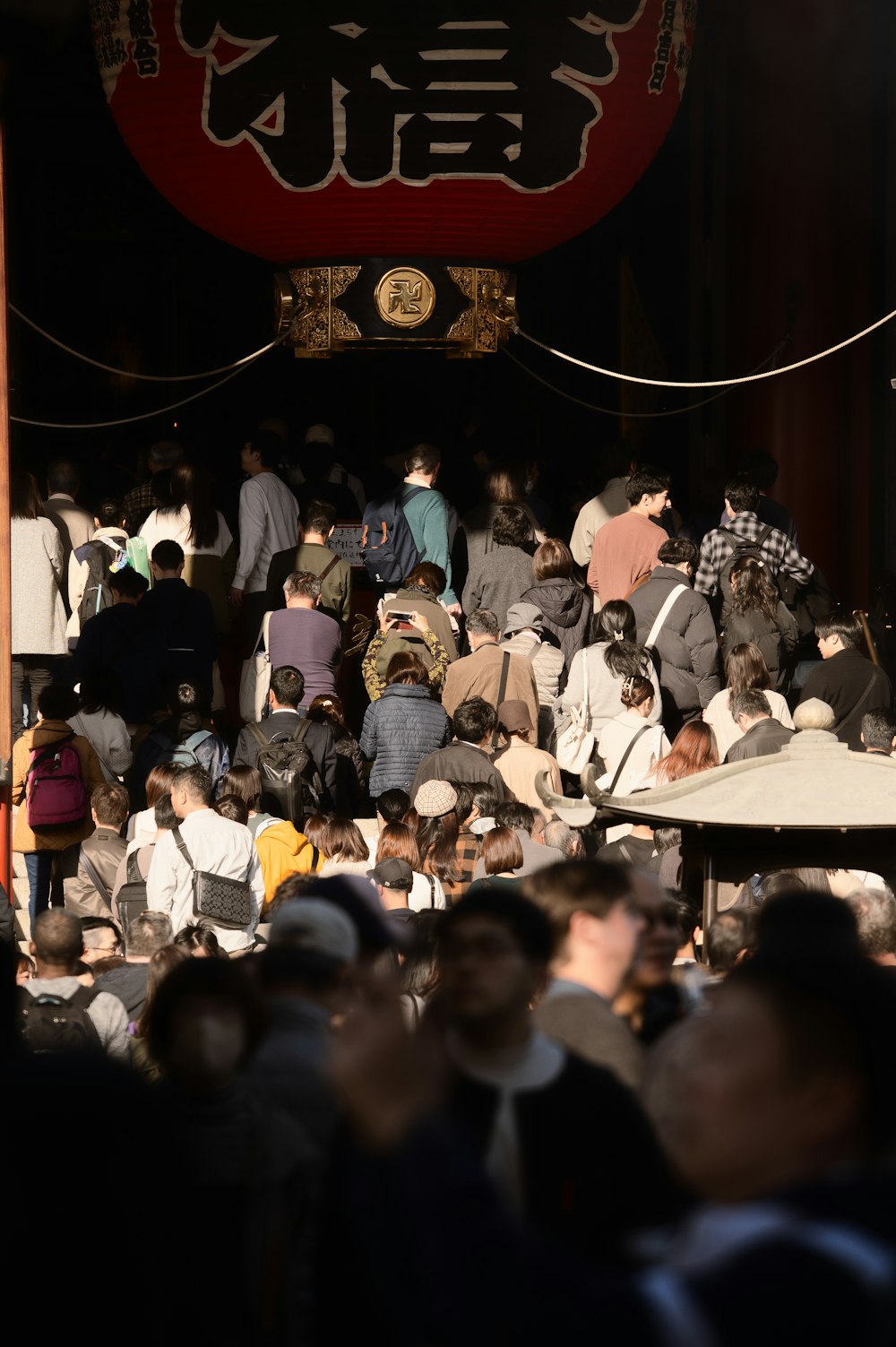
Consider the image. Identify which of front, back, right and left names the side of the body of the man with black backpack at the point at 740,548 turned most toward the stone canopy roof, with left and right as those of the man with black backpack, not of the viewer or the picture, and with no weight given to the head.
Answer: back

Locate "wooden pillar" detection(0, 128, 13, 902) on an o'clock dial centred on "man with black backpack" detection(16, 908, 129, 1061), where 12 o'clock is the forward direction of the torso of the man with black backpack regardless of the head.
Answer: The wooden pillar is roughly at 12 o'clock from the man with black backpack.

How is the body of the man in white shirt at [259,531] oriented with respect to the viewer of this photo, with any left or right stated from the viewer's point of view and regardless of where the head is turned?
facing away from the viewer and to the left of the viewer

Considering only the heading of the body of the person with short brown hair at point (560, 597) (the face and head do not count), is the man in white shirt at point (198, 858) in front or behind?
behind

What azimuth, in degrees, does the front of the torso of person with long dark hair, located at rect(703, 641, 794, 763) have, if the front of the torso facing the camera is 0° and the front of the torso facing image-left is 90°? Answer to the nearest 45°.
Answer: approximately 180°

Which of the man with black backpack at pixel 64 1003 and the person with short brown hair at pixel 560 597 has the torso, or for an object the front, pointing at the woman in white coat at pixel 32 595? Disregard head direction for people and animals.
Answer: the man with black backpack

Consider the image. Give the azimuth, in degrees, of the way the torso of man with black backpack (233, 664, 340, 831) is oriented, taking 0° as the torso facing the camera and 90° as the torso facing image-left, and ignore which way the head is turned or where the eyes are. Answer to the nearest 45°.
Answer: approximately 180°

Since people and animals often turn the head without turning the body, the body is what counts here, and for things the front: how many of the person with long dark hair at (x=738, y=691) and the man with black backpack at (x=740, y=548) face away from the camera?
2

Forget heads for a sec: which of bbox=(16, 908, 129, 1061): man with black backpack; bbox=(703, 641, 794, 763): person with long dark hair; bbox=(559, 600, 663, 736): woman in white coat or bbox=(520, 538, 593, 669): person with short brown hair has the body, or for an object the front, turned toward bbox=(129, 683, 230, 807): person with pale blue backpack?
bbox=(16, 908, 129, 1061): man with black backpack

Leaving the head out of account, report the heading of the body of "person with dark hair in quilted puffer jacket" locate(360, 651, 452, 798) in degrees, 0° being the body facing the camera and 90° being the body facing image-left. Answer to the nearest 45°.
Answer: approximately 180°
